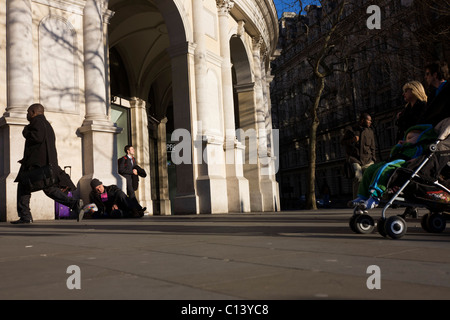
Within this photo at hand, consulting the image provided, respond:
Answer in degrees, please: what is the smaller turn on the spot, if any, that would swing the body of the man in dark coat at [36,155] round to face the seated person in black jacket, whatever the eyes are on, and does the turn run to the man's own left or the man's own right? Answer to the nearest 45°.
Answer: approximately 135° to the man's own right

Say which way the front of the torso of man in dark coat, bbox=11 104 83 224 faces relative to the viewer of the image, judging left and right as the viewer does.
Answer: facing to the left of the viewer

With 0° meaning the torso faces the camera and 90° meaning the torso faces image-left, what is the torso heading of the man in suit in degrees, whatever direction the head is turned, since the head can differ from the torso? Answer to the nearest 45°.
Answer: approximately 315°

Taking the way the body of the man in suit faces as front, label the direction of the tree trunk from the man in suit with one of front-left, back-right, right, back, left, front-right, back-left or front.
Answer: left

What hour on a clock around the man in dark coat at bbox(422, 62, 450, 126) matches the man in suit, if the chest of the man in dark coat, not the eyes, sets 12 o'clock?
The man in suit is roughly at 1 o'clock from the man in dark coat.

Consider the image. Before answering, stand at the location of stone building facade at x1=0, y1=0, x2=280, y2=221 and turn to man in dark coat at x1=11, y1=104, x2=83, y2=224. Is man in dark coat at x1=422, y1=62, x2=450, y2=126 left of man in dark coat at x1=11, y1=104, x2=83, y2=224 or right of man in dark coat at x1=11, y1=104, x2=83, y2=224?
left

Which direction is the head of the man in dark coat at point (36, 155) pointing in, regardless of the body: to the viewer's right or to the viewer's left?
to the viewer's left

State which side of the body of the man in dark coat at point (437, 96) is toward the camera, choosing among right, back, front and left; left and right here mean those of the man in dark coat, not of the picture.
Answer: left

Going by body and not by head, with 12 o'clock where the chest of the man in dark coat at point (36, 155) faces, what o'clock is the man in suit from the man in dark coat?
The man in suit is roughly at 4 o'clock from the man in dark coat.
